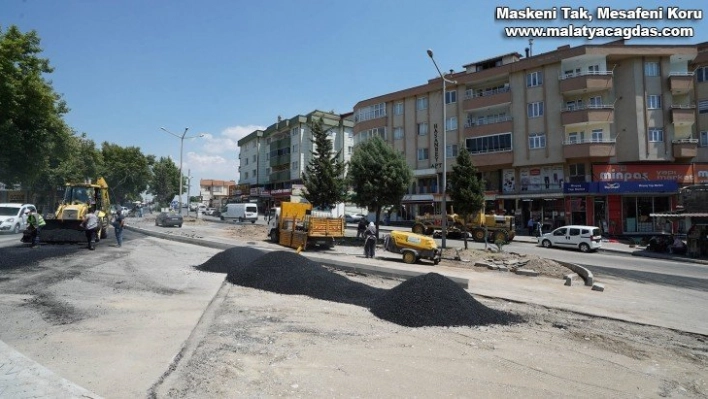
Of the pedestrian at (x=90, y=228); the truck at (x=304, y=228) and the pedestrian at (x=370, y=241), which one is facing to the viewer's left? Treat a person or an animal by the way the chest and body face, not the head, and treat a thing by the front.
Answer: the truck

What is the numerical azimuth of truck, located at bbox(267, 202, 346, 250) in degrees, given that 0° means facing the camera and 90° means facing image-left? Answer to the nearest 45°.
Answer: approximately 90°

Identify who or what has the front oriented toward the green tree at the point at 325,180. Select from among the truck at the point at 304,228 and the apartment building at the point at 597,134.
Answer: the apartment building

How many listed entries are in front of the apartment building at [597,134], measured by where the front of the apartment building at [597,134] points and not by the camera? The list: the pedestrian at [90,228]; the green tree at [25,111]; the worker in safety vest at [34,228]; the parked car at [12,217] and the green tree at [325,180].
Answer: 5

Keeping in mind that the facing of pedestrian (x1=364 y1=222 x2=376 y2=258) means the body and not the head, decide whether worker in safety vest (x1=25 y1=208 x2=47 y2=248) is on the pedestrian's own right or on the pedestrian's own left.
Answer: on the pedestrian's own left

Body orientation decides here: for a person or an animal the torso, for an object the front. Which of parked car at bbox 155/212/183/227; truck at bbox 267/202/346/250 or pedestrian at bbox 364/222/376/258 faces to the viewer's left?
the truck

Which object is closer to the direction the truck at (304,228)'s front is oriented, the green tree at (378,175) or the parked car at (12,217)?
the parked car

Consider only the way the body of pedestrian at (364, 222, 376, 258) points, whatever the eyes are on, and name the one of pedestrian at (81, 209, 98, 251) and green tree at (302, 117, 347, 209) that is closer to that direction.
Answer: the green tree

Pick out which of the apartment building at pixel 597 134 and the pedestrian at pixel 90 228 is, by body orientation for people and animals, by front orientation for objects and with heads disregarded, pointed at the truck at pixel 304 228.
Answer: the apartment building

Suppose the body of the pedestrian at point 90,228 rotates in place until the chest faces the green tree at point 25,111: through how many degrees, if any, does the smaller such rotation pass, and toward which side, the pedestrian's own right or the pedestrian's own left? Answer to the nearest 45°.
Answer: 0° — they already face it

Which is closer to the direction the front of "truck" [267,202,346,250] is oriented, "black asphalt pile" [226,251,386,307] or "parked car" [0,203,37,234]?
the parked car

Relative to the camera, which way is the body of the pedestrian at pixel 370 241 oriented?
away from the camera

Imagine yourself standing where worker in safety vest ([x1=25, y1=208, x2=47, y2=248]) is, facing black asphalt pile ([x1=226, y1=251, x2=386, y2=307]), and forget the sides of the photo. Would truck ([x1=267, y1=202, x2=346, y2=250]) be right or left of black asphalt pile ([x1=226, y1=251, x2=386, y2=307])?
left

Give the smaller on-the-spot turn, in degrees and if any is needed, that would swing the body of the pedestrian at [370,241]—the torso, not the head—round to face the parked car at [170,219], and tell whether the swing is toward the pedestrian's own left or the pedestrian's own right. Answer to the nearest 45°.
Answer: approximately 45° to the pedestrian's own left
